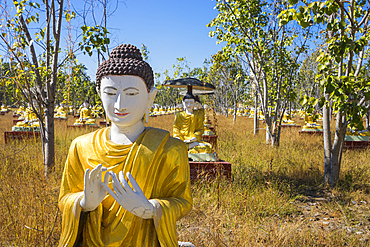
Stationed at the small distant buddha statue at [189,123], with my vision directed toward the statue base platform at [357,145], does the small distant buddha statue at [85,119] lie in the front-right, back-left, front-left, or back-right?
front-left

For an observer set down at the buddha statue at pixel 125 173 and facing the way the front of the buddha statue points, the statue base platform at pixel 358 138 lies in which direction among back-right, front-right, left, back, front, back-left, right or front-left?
back

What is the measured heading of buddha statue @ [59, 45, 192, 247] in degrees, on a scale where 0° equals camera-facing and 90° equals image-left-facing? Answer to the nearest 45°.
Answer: approximately 45°

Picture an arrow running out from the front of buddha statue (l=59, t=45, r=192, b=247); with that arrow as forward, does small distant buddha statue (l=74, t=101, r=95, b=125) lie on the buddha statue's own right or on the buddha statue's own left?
on the buddha statue's own right

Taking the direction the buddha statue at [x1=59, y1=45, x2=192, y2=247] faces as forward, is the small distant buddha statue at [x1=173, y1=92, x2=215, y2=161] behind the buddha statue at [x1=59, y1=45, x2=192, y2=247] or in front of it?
behind

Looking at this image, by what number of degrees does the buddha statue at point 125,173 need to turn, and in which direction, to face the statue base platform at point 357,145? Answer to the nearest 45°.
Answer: approximately 180°
